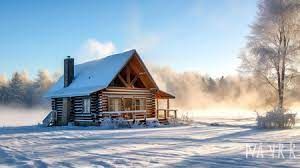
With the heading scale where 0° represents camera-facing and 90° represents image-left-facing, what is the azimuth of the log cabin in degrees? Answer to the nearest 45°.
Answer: approximately 315°

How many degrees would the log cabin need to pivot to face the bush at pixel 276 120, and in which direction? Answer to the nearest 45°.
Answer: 0° — it already faces it

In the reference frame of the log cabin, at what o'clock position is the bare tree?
The bare tree is roughly at 11 o'clock from the log cabin.
